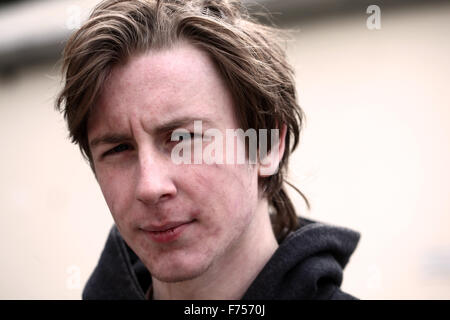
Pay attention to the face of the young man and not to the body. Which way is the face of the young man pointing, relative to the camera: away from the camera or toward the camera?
toward the camera

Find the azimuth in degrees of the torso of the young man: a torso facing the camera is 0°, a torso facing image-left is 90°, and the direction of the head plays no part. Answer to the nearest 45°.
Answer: approximately 45°
